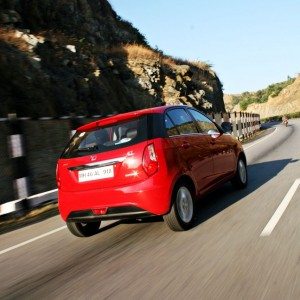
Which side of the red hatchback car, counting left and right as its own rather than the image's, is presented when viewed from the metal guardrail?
left

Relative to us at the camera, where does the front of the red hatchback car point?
facing away from the viewer and to the right of the viewer
